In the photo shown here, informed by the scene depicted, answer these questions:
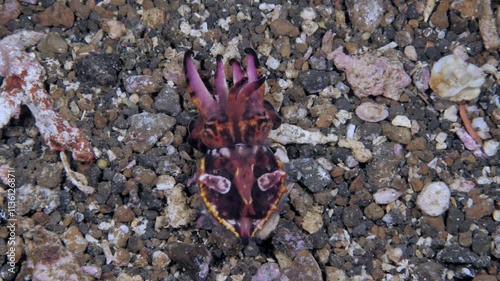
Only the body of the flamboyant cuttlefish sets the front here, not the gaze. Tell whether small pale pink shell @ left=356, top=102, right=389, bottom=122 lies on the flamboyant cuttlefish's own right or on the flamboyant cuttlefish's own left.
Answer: on the flamboyant cuttlefish's own right

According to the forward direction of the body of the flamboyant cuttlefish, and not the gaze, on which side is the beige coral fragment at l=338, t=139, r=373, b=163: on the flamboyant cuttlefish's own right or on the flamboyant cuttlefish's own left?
on the flamboyant cuttlefish's own right

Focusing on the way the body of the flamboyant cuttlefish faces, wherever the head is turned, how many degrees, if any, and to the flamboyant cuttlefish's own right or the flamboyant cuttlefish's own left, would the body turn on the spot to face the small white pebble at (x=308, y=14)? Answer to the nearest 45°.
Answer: approximately 45° to the flamboyant cuttlefish's own right

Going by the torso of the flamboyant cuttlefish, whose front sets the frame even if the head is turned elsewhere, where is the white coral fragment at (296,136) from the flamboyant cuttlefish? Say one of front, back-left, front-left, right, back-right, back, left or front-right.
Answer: front-right

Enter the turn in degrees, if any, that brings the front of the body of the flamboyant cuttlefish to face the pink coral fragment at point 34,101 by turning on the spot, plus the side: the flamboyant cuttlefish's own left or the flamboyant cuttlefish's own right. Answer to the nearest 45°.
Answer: approximately 45° to the flamboyant cuttlefish's own left

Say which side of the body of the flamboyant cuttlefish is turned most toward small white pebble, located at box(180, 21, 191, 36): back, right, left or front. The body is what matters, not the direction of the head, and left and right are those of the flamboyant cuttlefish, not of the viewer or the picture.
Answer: front

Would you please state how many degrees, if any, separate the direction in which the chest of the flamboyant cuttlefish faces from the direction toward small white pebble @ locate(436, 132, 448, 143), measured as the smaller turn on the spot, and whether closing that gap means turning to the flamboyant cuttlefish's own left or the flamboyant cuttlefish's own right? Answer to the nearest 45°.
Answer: approximately 90° to the flamboyant cuttlefish's own right

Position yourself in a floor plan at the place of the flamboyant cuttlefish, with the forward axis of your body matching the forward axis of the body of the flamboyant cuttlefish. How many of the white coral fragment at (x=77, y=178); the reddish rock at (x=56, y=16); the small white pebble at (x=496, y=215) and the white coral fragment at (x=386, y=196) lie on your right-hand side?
2

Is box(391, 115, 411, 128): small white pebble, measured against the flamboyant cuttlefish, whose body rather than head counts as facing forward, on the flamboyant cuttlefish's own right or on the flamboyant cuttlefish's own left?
on the flamboyant cuttlefish's own right

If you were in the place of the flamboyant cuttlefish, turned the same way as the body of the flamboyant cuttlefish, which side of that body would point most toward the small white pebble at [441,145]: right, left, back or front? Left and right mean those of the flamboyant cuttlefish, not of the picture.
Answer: right

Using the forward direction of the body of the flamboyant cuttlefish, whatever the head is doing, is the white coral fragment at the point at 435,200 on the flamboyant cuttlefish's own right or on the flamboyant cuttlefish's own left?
on the flamboyant cuttlefish's own right

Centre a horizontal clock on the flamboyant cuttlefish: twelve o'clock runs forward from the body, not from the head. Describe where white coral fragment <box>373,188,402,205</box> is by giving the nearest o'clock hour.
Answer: The white coral fragment is roughly at 3 o'clock from the flamboyant cuttlefish.

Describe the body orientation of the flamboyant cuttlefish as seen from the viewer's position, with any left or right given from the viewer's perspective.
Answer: facing away from the viewer
